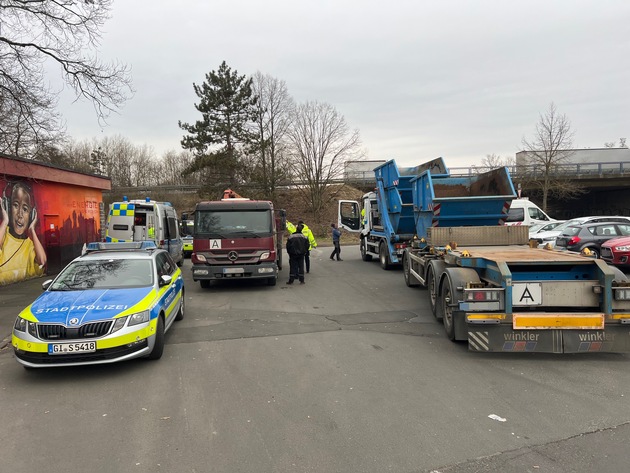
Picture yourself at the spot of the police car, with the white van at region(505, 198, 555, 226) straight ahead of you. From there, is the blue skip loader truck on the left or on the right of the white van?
right

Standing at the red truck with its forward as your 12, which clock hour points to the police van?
The police van is roughly at 5 o'clock from the red truck.

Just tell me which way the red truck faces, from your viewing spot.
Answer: facing the viewer

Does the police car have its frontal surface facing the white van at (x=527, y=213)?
no

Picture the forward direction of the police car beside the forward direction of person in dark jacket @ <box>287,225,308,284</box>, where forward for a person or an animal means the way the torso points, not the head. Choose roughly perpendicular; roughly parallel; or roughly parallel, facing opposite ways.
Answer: roughly parallel, facing opposite ways

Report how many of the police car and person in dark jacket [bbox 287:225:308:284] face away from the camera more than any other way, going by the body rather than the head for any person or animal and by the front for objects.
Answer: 1

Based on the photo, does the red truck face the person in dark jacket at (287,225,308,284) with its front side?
no

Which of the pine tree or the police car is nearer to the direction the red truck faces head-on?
the police car

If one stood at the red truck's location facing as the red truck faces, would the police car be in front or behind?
in front

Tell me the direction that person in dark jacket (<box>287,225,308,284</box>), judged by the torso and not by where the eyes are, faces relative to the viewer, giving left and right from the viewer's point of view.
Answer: facing away from the viewer

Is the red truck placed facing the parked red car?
no
